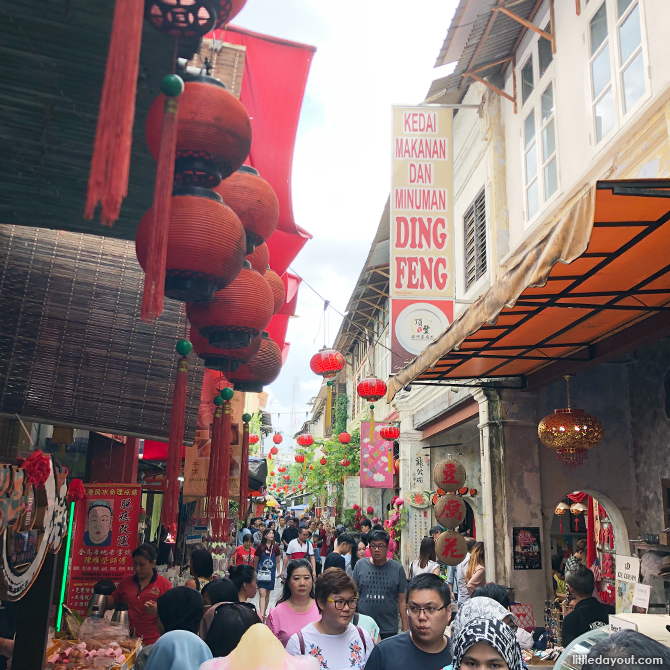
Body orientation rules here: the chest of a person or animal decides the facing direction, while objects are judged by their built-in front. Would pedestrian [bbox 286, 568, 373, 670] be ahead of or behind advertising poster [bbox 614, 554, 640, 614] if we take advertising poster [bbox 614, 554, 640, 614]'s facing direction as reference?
ahead

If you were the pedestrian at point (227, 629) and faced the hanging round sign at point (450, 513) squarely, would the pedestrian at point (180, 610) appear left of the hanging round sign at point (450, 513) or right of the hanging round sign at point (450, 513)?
left

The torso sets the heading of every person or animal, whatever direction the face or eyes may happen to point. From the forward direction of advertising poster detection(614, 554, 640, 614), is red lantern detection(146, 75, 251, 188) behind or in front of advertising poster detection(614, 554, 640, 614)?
in front

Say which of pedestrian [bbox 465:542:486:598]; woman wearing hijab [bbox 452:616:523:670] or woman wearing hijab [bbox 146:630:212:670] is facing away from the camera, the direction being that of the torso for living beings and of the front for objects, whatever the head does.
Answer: woman wearing hijab [bbox 146:630:212:670]

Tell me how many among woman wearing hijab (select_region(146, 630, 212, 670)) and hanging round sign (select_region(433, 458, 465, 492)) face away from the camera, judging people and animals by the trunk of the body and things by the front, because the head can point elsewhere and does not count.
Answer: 1

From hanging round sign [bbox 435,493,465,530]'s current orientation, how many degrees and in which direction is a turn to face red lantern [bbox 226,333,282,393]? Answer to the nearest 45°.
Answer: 0° — it already faces it

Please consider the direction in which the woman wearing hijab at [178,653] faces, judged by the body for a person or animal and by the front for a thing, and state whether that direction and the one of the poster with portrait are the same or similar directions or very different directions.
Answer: very different directions

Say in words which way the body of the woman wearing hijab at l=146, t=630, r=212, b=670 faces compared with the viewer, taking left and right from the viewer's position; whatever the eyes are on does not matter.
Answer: facing away from the viewer

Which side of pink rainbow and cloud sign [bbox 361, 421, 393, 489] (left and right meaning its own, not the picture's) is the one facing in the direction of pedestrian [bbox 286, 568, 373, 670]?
front

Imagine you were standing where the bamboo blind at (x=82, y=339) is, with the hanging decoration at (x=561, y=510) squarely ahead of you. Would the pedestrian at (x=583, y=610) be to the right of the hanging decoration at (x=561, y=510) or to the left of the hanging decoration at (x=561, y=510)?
right

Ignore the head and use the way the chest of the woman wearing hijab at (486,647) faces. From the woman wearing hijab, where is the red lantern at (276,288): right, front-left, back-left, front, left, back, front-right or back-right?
back-right
